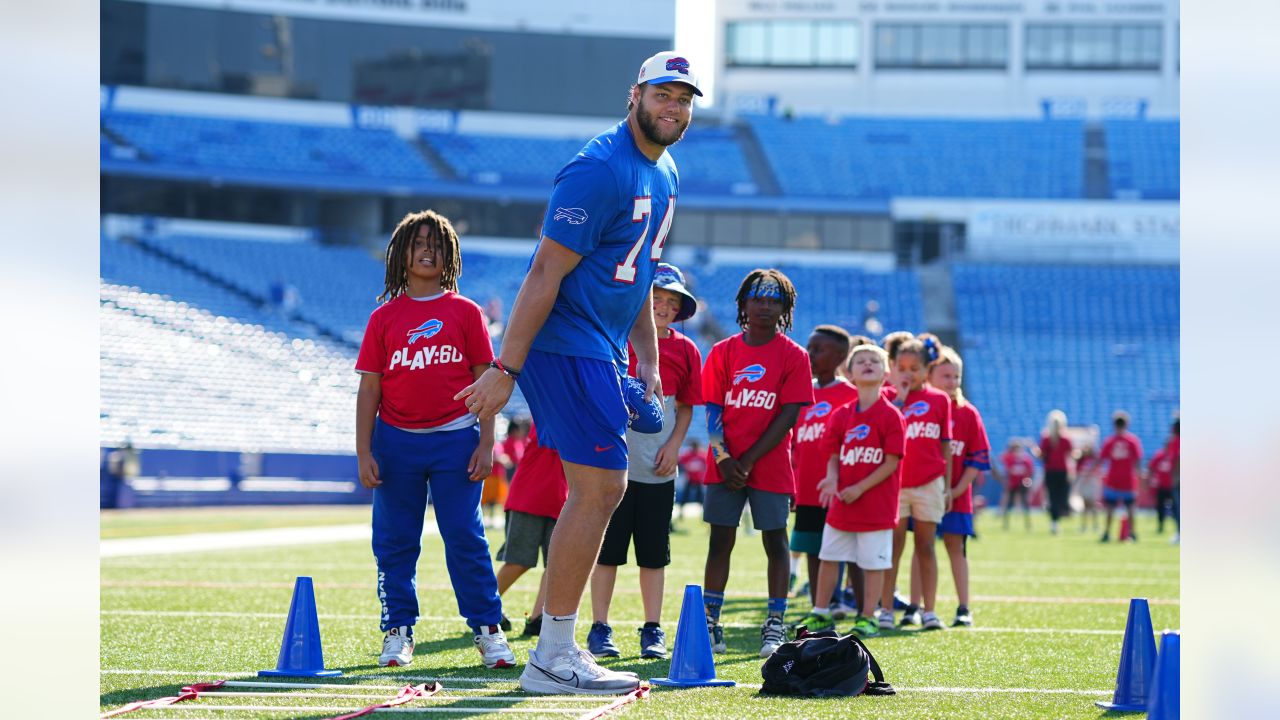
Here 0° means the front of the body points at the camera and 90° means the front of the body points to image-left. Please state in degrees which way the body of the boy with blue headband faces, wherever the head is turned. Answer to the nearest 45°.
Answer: approximately 0°

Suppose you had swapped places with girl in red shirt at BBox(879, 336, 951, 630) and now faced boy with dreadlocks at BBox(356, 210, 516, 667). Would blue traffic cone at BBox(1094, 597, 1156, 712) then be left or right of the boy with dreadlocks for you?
left

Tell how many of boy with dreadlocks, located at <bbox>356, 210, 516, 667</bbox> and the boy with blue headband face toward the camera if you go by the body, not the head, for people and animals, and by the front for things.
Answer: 2

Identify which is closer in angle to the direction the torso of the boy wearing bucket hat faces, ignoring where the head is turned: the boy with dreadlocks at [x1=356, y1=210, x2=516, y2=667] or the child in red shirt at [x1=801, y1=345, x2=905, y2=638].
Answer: the boy with dreadlocks

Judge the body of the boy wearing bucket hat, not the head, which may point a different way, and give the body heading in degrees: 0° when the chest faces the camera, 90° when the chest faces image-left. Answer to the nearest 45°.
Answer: approximately 0°

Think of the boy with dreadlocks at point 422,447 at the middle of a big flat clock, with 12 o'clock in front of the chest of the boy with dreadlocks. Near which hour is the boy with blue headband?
The boy with blue headband is roughly at 8 o'clock from the boy with dreadlocks.
